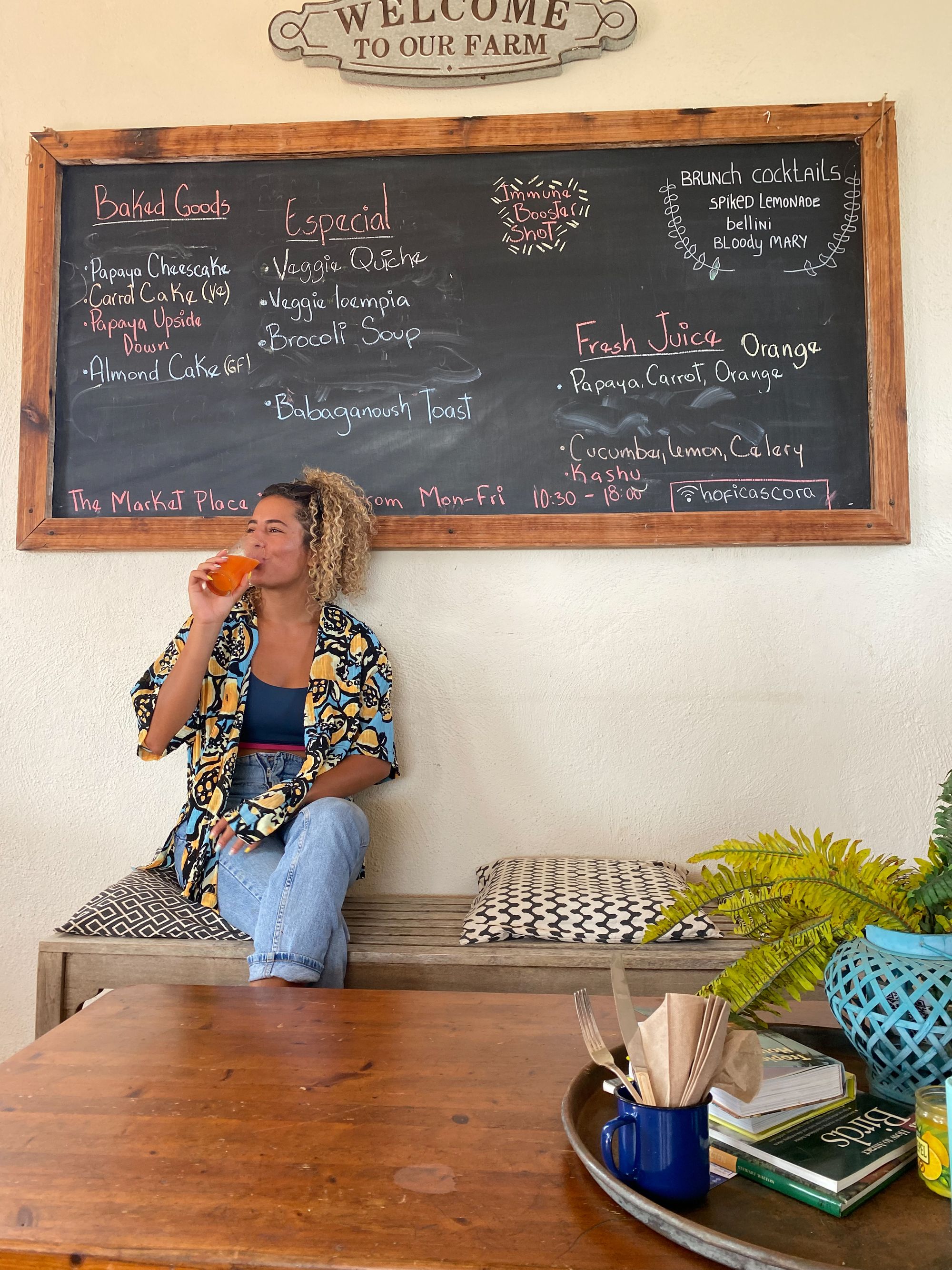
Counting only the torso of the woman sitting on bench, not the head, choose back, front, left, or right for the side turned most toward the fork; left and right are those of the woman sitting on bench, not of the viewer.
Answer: front

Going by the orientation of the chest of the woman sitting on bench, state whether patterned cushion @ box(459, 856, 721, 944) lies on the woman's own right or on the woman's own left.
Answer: on the woman's own left

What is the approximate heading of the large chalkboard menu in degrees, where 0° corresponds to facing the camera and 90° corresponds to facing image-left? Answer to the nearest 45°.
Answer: approximately 0°

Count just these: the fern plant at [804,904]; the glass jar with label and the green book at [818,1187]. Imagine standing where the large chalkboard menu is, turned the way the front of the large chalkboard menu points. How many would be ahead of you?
3

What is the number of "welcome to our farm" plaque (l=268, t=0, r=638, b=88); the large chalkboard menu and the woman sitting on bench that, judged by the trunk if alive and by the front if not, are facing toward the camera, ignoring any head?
3

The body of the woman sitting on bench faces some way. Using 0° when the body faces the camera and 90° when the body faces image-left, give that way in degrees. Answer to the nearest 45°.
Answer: approximately 0°

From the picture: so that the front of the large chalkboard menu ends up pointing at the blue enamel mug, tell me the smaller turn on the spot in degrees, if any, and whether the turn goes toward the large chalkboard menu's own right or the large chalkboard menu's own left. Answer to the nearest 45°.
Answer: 0° — it already faces it

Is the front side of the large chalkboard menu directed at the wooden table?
yes
